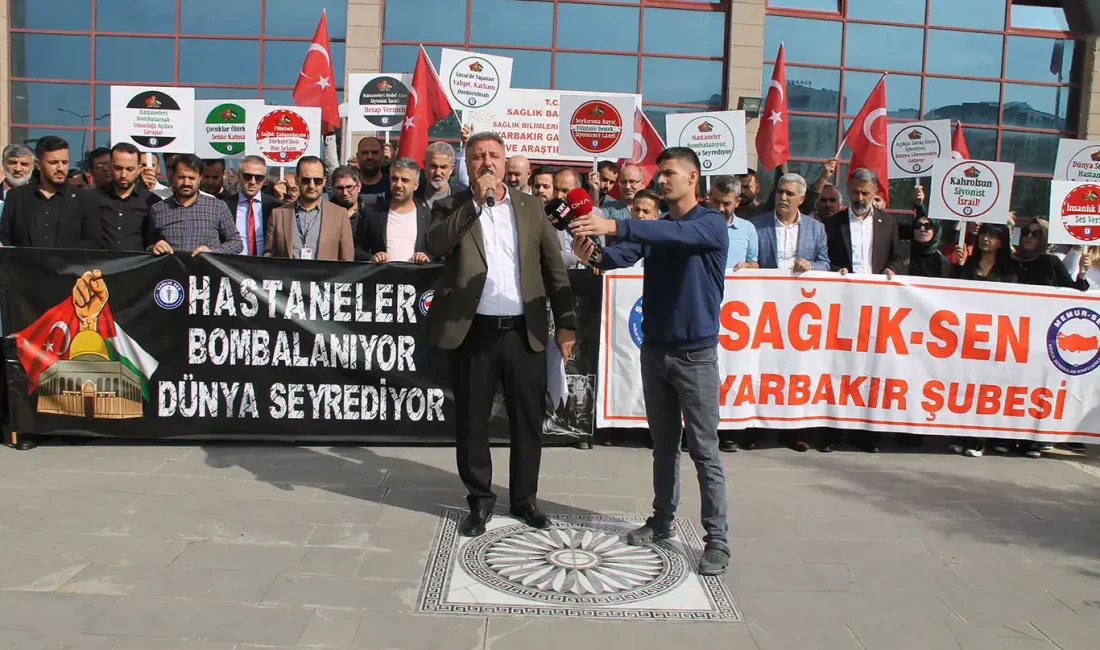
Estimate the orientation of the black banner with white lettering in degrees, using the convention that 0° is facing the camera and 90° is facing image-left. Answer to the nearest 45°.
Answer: approximately 0°

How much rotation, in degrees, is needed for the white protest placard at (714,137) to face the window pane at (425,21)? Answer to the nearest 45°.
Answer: approximately 135° to its right

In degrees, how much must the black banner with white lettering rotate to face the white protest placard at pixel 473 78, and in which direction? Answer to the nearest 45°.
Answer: approximately 135° to its left

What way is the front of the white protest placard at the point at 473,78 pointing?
toward the camera

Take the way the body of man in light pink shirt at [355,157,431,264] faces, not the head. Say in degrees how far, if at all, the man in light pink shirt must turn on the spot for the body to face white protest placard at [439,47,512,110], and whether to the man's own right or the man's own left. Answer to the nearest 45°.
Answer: approximately 180°

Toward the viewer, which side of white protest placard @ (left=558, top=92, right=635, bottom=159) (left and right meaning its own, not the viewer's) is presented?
front

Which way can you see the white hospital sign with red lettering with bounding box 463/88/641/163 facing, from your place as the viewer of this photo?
facing the viewer

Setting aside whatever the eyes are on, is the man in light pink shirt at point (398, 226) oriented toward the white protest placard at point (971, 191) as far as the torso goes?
no

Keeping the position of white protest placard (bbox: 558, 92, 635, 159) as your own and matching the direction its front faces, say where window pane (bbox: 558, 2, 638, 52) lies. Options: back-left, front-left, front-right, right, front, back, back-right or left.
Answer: back

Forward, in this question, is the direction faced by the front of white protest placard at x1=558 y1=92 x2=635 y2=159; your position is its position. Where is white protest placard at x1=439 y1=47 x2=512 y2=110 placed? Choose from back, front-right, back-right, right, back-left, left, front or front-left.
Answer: right

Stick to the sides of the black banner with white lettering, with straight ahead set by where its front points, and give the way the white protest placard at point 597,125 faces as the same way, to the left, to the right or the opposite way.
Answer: the same way

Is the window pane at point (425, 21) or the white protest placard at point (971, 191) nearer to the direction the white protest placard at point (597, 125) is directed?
the white protest placard

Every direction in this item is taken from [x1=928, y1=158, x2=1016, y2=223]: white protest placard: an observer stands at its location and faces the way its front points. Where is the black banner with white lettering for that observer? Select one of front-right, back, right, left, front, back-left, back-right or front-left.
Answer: front-right
